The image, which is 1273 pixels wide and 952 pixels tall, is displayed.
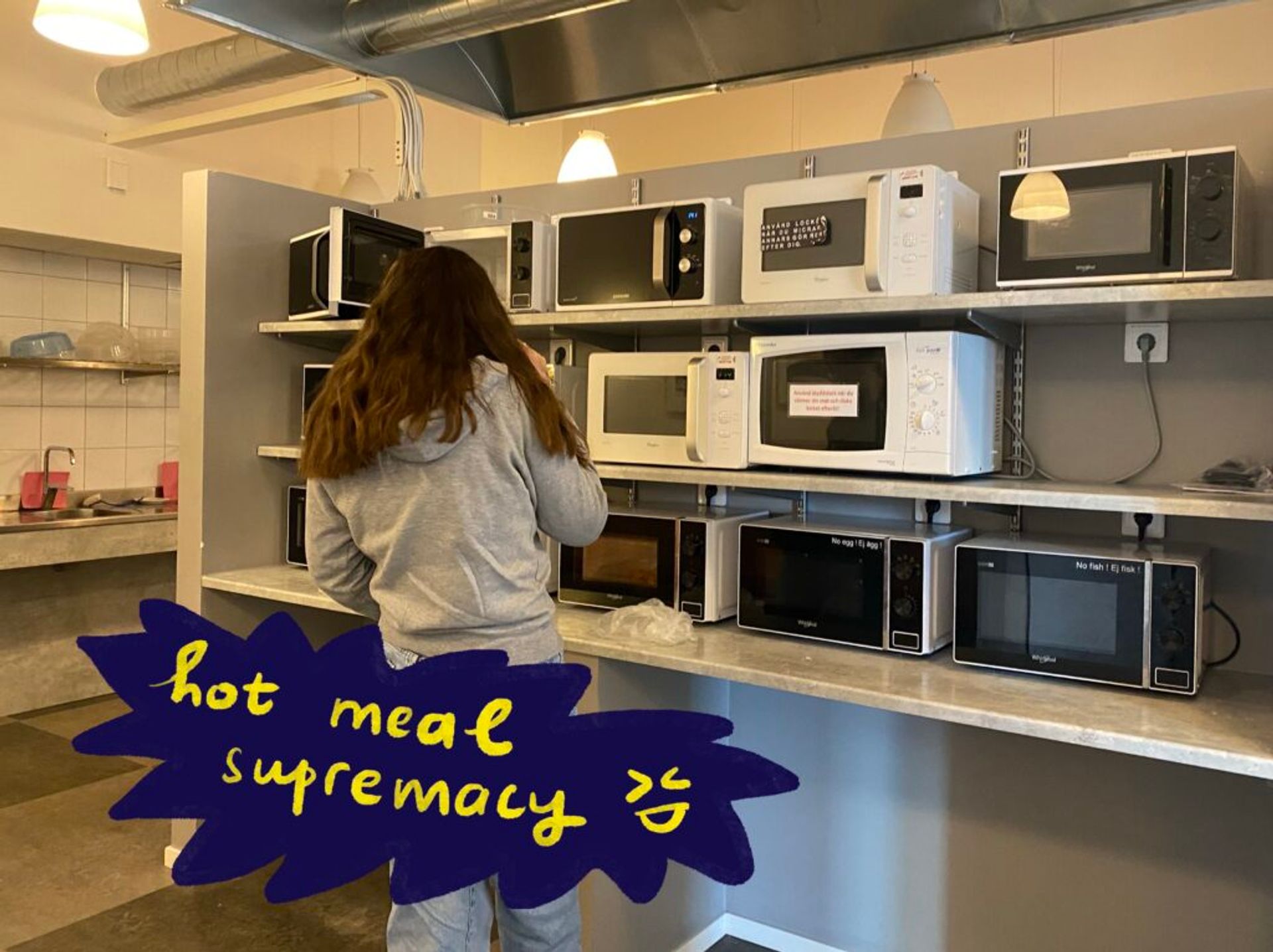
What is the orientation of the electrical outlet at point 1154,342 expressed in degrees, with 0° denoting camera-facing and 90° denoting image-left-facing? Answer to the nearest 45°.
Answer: approximately 0°

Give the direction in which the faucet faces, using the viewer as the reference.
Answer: facing to the right of the viewer

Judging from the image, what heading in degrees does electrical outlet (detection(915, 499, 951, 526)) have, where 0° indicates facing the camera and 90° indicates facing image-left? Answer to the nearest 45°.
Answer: approximately 0°

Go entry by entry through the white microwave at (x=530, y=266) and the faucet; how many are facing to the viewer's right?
1

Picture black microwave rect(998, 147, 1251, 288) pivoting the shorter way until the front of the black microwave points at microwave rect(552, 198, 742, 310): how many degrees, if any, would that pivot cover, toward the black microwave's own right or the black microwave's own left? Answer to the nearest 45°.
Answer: approximately 90° to the black microwave's own right

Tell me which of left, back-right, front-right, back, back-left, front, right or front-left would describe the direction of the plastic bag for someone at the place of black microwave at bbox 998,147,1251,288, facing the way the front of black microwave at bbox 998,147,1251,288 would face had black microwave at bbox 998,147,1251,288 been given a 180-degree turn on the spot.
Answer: left

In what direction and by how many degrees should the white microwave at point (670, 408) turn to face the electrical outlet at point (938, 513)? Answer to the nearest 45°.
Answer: approximately 135° to its left
